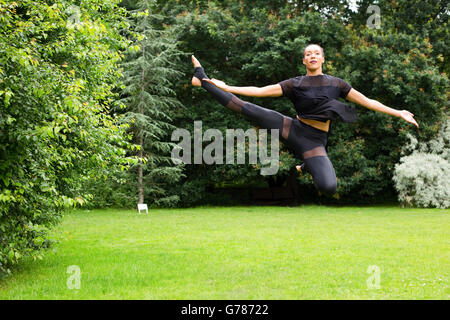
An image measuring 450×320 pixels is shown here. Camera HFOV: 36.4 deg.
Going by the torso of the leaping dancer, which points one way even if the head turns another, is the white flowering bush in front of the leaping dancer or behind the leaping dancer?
behind

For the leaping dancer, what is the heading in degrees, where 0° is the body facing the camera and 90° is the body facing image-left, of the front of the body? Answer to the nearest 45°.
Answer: approximately 0°

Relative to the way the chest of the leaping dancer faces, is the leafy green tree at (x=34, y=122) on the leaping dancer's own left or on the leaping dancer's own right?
on the leaping dancer's own right
